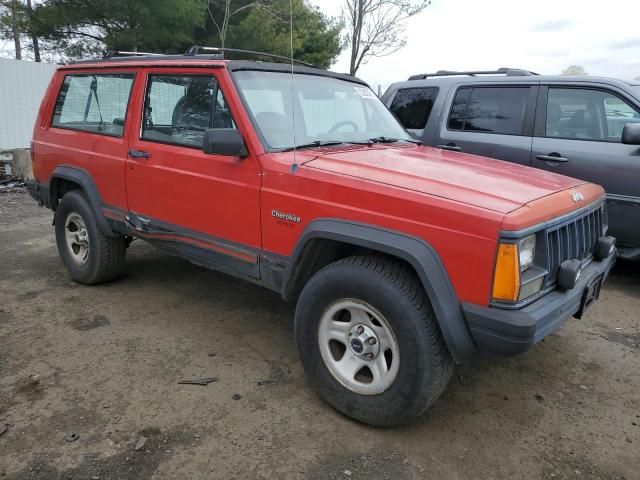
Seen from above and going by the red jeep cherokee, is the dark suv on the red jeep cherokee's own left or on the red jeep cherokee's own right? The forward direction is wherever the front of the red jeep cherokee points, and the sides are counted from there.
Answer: on the red jeep cherokee's own left

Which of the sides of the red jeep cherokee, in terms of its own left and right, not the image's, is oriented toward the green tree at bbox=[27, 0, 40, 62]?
back

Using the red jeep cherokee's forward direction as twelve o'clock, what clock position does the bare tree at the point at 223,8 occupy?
The bare tree is roughly at 7 o'clock from the red jeep cherokee.

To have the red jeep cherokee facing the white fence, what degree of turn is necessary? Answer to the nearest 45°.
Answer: approximately 180°

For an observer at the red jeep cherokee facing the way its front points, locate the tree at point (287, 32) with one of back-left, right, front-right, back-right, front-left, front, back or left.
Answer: back-left

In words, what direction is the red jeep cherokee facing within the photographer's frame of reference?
facing the viewer and to the right of the viewer

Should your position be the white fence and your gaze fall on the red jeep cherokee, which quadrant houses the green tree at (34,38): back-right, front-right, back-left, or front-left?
back-left

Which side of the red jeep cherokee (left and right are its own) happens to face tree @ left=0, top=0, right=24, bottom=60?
back

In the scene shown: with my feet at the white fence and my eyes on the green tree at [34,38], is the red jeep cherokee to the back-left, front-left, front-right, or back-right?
back-right
